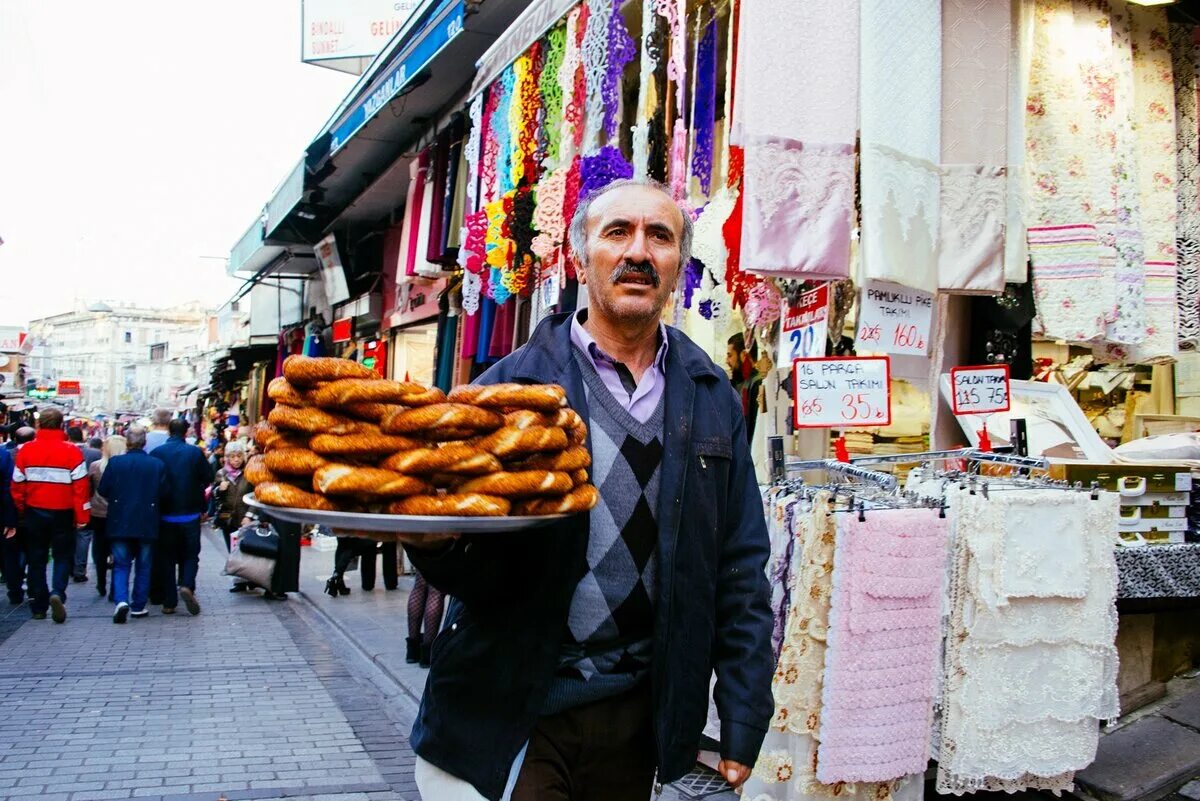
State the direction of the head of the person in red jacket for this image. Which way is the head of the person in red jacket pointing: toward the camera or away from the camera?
away from the camera

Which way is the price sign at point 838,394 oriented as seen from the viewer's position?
toward the camera

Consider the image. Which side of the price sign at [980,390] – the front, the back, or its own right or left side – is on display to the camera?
front

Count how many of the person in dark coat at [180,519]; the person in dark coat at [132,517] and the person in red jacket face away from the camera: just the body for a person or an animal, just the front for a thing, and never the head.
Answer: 3

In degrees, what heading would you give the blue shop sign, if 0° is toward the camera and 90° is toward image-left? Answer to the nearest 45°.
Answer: approximately 45°

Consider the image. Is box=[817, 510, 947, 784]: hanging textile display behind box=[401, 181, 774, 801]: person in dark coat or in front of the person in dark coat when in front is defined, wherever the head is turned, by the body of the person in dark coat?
behind

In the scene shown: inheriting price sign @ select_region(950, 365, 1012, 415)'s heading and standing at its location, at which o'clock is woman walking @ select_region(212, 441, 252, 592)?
The woman walking is roughly at 4 o'clock from the price sign.

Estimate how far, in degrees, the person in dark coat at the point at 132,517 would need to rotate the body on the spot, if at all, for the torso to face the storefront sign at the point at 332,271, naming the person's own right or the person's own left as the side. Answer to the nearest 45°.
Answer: approximately 45° to the person's own right

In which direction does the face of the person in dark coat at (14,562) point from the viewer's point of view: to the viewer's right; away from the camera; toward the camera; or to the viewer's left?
away from the camera

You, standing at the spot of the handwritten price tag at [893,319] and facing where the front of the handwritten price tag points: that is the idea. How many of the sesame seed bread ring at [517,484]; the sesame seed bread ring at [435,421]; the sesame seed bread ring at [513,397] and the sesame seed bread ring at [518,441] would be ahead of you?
4

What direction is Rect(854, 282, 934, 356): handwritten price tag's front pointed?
toward the camera

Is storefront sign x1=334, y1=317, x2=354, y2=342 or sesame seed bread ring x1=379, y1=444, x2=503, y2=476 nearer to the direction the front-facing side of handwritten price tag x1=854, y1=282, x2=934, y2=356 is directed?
the sesame seed bread ring

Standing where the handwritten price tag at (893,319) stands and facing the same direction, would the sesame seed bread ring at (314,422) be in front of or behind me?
in front

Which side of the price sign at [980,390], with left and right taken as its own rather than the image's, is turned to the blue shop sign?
right

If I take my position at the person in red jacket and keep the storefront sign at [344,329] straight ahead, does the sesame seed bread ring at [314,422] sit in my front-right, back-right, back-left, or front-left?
back-right

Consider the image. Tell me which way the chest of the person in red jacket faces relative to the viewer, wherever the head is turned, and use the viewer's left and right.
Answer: facing away from the viewer
